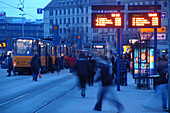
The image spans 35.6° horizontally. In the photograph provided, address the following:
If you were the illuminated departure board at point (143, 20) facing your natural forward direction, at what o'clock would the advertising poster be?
The advertising poster is roughly at 6 o'clock from the illuminated departure board.

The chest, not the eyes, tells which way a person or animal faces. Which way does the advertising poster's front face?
toward the camera

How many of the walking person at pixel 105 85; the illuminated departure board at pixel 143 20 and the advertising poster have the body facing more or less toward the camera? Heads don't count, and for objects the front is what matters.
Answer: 2

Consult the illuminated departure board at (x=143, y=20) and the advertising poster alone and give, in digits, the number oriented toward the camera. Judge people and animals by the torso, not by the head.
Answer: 2

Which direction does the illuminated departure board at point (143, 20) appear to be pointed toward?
toward the camera

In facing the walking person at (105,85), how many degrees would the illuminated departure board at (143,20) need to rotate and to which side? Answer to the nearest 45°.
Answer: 0° — it already faces them

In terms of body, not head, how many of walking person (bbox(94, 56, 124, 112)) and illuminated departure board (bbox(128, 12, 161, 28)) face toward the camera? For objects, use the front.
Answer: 1

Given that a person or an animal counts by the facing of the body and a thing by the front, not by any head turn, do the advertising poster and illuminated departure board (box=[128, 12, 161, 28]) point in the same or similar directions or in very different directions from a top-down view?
same or similar directions
